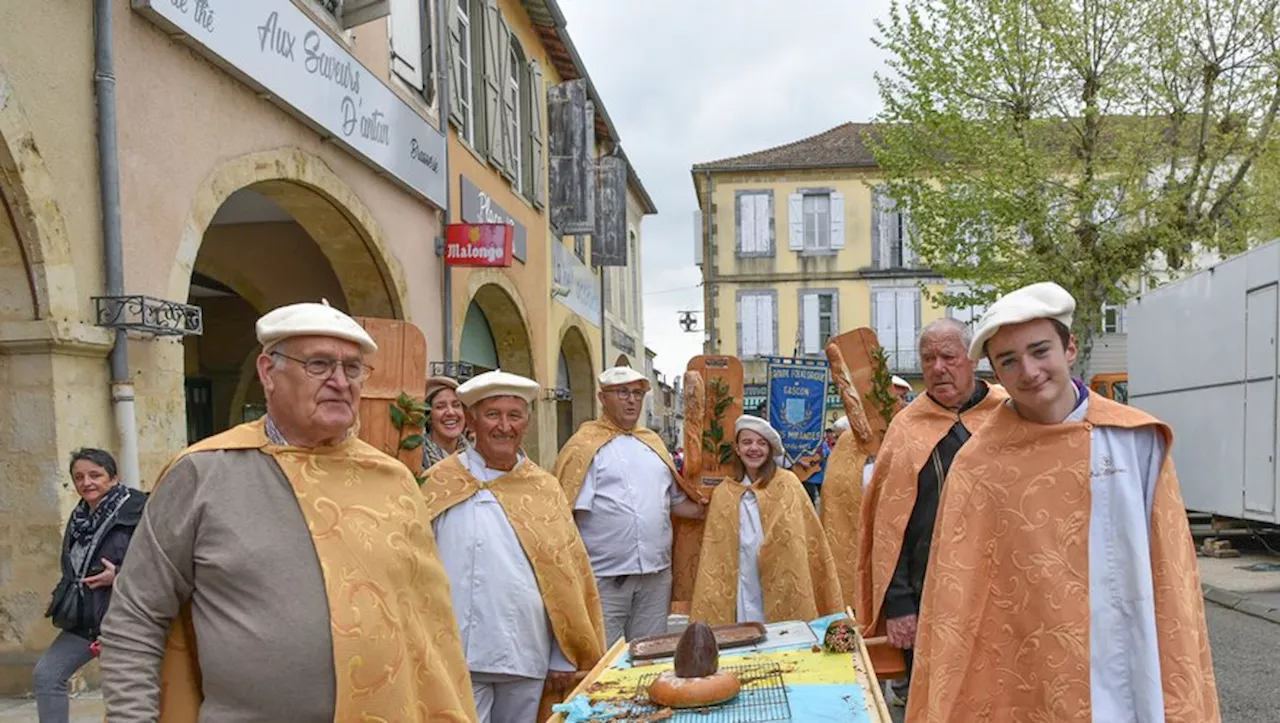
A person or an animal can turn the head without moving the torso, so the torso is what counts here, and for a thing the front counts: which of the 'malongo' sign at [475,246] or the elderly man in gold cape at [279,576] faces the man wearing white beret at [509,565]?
the 'malongo' sign

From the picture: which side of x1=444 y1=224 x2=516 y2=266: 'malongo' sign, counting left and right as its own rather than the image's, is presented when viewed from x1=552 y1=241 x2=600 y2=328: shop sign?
back

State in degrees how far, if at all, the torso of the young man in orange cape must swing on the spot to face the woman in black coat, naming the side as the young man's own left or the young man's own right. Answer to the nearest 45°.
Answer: approximately 90° to the young man's own right

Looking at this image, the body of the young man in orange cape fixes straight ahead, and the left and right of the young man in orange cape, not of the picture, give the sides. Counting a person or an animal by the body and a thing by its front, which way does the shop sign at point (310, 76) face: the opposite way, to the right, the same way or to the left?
to the left

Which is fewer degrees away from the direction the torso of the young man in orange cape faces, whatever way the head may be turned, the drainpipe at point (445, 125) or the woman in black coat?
the woman in black coat

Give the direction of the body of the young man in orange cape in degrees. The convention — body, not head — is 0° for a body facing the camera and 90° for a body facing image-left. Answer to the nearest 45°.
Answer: approximately 0°

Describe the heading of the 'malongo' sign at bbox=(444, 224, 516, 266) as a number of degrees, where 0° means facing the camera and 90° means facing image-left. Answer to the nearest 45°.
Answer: approximately 0°

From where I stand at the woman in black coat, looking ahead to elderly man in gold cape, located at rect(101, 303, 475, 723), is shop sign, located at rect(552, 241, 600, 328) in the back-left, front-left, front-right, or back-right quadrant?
back-left

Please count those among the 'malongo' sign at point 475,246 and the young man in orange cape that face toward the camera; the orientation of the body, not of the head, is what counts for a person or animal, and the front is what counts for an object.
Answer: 2

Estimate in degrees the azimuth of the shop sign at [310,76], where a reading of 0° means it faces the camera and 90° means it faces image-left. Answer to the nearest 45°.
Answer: approximately 315°
